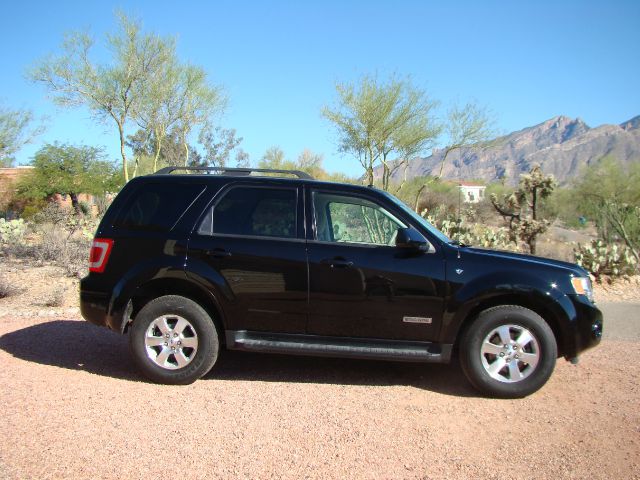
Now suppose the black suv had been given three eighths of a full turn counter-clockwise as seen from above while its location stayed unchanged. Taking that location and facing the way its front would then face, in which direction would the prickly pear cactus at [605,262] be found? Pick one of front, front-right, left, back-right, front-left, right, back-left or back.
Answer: right

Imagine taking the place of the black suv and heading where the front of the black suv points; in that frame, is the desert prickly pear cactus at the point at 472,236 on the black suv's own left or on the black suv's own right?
on the black suv's own left

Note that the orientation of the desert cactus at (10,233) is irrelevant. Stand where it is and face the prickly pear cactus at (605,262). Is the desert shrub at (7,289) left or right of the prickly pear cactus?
right

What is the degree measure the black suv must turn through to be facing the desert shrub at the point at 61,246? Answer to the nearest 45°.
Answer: approximately 135° to its left

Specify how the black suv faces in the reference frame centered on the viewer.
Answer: facing to the right of the viewer

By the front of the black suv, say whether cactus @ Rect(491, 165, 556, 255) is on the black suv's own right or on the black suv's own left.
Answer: on the black suv's own left

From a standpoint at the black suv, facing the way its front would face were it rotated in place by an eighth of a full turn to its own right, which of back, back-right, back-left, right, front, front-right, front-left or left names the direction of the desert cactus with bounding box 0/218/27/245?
back

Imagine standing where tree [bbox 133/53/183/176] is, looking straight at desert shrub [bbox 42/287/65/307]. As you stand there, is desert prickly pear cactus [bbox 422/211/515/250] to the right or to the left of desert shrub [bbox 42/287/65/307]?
left
